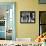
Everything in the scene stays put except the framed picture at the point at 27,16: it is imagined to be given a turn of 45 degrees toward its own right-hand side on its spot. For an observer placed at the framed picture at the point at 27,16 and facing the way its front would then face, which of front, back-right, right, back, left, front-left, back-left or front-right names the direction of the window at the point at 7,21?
front-right

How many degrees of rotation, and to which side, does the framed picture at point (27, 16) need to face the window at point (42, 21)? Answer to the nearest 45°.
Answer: approximately 90° to its left

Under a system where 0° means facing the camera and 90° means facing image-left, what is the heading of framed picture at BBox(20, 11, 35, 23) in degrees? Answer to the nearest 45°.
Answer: approximately 0°
